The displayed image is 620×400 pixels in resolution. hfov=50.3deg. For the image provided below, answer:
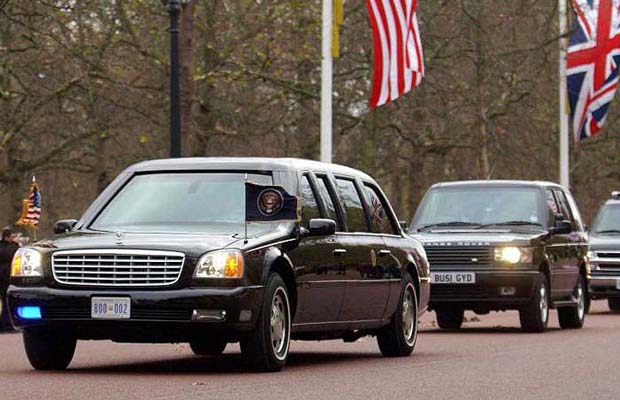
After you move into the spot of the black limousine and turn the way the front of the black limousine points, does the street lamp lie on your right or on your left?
on your right

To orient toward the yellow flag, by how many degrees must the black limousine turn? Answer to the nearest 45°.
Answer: approximately 135° to its right

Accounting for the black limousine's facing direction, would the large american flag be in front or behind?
behind

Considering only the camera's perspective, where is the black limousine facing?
facing the viewer and to the left of the viewer

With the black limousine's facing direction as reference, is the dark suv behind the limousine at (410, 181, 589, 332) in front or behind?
behind

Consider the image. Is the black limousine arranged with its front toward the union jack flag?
no

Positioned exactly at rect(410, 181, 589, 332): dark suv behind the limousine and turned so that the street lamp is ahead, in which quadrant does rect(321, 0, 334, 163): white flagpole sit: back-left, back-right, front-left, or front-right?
front-right

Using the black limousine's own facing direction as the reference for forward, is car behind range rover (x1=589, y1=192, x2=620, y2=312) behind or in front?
behind

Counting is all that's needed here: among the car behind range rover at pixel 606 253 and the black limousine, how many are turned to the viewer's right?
0
